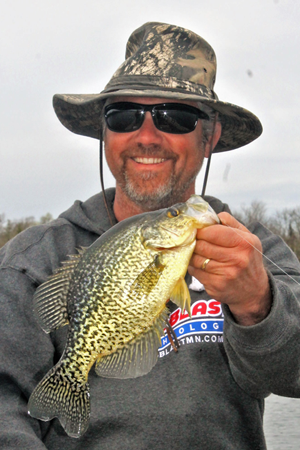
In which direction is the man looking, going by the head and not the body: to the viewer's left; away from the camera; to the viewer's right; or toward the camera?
toward the camera

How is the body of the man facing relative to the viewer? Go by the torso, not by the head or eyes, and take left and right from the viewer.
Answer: facing the viewer
